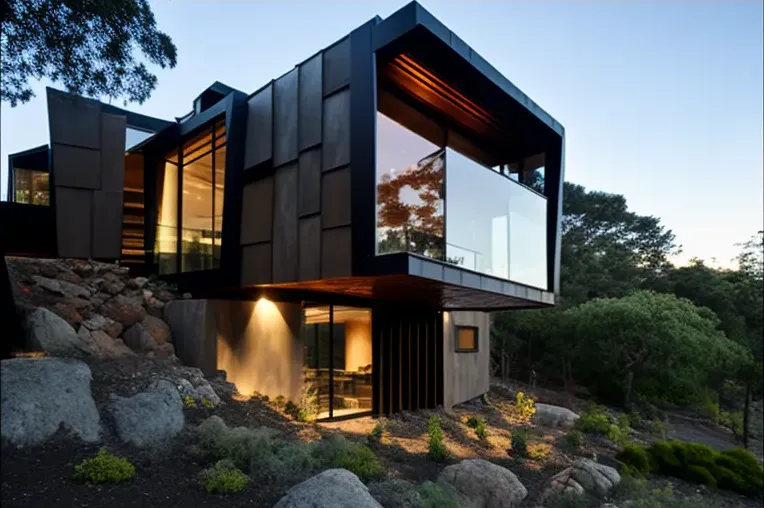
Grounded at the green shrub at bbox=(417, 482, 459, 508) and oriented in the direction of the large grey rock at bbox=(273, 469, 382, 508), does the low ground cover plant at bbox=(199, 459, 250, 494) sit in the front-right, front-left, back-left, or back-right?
front-right
